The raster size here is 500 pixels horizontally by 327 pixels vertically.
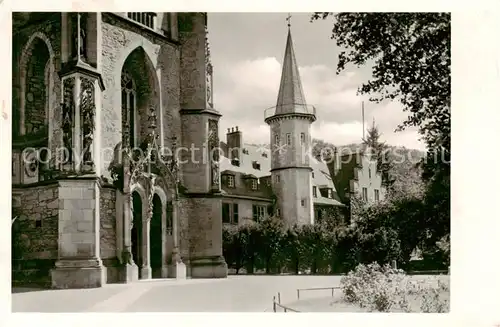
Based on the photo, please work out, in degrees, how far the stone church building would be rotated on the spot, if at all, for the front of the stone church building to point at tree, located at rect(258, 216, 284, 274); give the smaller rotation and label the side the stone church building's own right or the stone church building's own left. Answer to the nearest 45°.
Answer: approximately 45° to the stone church building's own left

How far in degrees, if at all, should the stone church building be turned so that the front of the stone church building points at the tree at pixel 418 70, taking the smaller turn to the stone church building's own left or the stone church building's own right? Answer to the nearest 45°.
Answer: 0° — it already faces it

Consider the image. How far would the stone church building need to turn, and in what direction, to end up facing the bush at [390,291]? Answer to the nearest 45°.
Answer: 0° — it already faces it

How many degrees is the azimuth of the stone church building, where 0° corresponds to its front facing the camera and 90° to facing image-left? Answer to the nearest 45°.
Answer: approximately 315°
